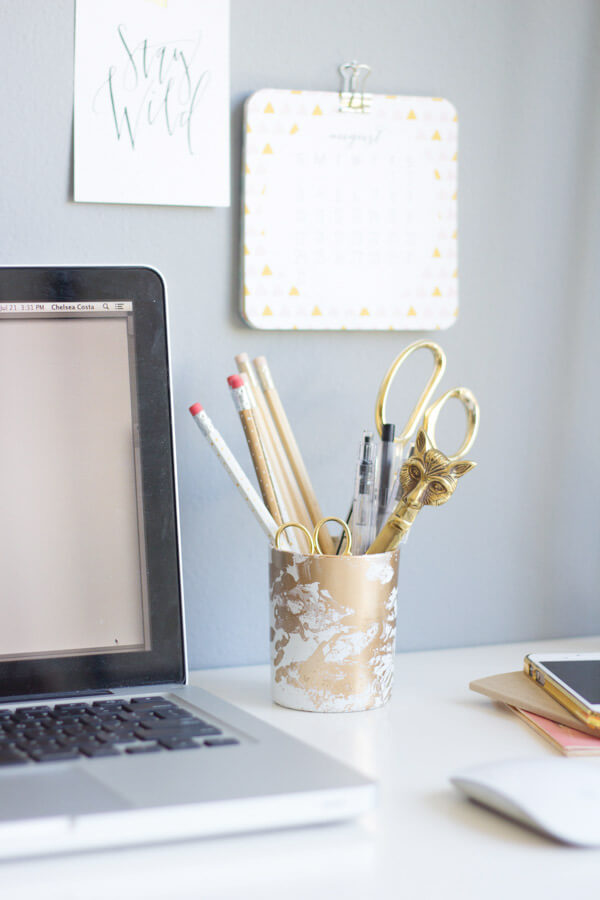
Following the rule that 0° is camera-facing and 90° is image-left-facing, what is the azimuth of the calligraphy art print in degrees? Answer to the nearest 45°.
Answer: approximately 0°

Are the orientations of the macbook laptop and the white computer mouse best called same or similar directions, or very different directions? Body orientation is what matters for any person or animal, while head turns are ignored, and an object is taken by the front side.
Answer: very different directions

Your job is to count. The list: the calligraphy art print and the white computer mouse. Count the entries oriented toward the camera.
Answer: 1

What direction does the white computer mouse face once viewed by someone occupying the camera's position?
facing away from the viewer and to the left of the viewer

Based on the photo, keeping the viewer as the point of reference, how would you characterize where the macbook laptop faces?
facing the viewer and to the right of the viewer

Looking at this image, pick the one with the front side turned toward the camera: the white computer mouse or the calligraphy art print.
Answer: the calligraphy art print
